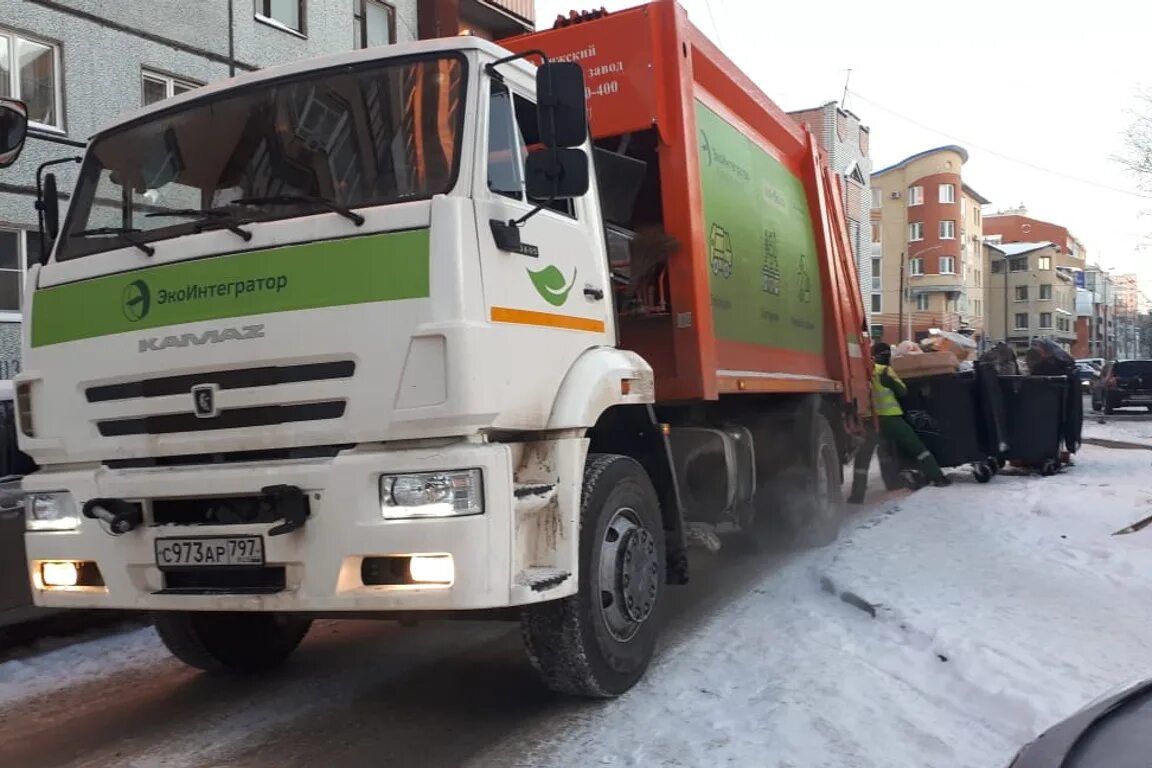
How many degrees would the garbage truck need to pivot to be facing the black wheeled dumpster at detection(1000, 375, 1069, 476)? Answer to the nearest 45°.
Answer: approximately 180°

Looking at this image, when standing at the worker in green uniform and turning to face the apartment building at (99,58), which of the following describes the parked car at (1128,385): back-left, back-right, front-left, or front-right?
back-right

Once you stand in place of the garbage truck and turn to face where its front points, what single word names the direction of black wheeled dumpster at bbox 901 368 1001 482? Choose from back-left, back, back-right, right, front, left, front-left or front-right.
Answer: back

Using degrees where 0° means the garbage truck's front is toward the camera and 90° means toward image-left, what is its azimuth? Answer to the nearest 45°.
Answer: approximately 45°

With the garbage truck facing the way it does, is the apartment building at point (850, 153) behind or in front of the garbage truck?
behind

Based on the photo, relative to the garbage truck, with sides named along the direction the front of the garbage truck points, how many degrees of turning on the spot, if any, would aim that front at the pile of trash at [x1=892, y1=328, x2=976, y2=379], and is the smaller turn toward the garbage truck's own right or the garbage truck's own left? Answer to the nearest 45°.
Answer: approximately 180°

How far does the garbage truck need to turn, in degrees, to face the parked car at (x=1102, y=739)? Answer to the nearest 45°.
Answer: approximately 90° to its left

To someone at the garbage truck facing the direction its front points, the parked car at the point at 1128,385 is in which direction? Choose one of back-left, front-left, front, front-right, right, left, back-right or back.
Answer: back

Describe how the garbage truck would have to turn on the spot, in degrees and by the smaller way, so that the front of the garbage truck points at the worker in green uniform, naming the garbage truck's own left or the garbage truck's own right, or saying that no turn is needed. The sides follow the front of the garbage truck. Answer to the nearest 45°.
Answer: approximately 180°
